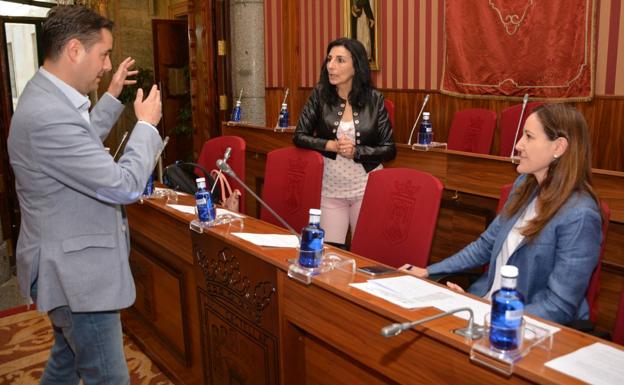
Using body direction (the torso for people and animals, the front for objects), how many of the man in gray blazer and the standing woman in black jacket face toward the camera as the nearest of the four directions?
1

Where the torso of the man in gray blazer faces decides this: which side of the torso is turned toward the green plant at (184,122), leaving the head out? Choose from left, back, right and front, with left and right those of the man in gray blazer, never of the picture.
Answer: left

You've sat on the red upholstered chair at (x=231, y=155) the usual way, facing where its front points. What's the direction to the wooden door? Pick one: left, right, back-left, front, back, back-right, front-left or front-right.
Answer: back-right

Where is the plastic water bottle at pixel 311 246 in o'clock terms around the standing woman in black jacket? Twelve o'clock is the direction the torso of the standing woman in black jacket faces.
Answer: The plastic water bottle is roughly at 12 o'clock from the standing woman in black jacket.

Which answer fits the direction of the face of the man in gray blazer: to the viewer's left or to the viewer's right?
to the viewer's right

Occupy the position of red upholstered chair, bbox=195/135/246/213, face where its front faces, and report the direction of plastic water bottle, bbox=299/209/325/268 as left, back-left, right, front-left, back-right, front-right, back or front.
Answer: front-left

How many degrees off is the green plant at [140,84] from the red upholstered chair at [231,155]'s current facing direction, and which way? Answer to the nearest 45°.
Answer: approximately 135° to its right

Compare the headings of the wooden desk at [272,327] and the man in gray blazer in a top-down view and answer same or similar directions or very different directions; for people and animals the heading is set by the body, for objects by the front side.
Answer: very different directions

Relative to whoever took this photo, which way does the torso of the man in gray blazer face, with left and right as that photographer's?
facing to the right of the viewer

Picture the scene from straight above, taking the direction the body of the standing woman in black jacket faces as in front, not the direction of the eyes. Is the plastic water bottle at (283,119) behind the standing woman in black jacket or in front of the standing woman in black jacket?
behind

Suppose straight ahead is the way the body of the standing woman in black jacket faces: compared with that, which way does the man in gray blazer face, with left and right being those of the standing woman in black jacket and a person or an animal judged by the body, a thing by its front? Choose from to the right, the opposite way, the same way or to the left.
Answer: to the left

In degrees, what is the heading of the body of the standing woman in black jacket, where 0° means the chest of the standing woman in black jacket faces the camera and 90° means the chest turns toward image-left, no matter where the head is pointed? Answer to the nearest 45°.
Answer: approximately 0°

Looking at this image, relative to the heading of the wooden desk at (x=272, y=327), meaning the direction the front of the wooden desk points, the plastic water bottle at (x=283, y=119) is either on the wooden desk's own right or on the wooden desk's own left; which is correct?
on the wooden desk's own right
